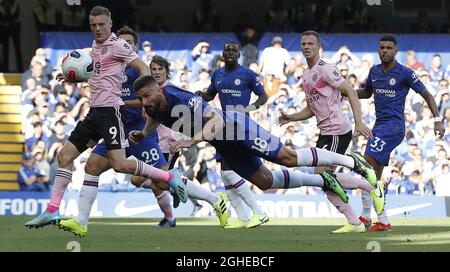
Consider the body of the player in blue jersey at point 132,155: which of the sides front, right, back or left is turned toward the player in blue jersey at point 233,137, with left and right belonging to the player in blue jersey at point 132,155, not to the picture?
left

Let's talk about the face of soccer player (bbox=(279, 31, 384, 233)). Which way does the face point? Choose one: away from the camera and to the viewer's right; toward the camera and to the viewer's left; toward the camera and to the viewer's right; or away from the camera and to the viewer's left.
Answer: toward the camera and to the viewer's left

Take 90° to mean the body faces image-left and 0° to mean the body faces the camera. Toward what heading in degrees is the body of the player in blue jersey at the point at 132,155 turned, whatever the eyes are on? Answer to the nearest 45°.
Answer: approximately 45°

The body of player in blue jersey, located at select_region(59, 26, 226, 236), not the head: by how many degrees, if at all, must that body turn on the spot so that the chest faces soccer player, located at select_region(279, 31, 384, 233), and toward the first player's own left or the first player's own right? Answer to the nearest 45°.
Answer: approximately 135° to the first player's own left

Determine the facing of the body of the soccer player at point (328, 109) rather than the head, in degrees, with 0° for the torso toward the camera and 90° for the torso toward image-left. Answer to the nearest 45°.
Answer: approximately 45°

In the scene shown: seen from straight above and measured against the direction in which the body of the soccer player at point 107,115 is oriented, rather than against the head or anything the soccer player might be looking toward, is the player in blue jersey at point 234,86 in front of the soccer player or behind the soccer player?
behind
